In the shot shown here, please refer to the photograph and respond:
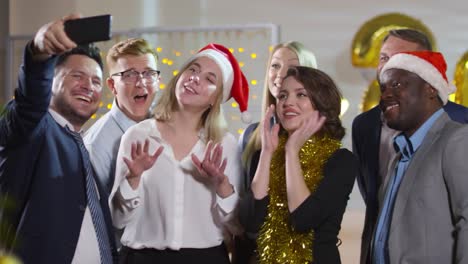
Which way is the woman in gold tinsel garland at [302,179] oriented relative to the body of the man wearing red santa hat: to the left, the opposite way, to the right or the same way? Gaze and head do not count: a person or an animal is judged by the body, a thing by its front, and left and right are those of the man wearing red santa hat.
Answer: the same way

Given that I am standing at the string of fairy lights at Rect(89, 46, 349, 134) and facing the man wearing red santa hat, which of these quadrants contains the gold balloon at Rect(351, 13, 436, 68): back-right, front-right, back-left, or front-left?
front-left

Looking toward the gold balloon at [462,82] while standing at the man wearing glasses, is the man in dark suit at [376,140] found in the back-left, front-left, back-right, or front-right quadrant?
front-right

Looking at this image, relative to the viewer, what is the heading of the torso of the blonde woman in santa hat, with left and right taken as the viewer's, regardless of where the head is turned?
facing the viewer

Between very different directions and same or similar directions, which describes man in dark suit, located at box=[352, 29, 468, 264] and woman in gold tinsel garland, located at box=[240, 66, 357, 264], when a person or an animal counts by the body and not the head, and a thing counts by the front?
same or similar directions

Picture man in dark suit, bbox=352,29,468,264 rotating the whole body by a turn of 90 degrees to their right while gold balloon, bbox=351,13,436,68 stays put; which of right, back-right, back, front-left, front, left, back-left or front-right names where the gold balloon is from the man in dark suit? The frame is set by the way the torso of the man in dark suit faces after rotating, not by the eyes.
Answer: front-right

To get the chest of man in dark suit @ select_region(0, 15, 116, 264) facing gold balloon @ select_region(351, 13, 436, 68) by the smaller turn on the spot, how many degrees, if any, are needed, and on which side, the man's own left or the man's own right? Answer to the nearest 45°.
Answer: approximately 90° to the man's own left

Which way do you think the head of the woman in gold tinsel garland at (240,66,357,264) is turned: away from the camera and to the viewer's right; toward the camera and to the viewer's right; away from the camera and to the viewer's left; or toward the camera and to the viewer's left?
toward the camera and to the viewer's left

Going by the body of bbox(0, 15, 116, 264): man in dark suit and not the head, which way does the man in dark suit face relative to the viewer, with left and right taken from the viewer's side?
facing the viewer and to the right of the viewer

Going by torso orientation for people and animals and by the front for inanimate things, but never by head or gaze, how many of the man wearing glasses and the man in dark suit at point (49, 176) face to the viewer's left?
0

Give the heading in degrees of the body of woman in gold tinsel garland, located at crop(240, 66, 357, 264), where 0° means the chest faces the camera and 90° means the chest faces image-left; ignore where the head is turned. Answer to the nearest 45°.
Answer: approximately 45°

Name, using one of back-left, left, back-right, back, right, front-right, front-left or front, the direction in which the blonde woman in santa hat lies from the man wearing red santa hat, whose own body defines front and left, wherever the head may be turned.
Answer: front-right

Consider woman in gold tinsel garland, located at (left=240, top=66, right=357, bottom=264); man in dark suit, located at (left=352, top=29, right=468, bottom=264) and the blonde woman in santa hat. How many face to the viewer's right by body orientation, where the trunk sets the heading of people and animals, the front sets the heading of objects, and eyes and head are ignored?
0

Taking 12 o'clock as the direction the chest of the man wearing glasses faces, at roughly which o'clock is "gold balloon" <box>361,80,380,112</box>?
The gold balloon is roughly at 9 o'clock from the man wearing glasses.

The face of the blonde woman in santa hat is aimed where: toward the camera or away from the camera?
toward the camera

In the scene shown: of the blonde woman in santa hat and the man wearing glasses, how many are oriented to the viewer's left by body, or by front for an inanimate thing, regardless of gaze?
0
